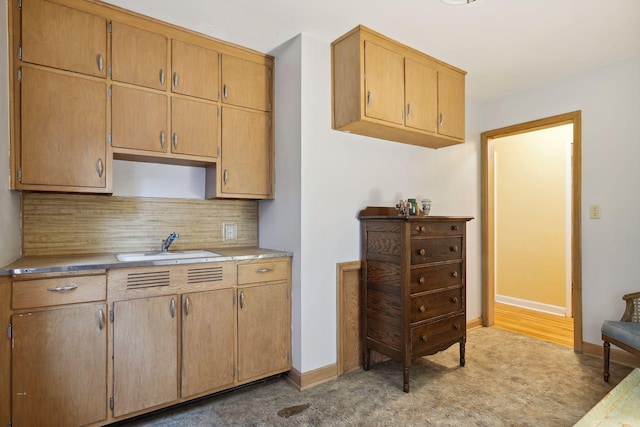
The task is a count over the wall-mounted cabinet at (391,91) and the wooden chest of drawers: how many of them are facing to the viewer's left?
0

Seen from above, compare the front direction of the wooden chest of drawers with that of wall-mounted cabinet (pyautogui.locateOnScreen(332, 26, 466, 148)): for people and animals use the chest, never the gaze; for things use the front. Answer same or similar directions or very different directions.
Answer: same or similar directions

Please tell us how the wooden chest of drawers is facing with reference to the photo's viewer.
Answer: facing the viewer and to the right of the viewer

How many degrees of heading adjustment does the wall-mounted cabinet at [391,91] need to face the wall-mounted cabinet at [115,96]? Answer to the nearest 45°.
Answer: approximately 90° to its right

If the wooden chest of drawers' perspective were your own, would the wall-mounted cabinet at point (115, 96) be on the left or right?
on its right
